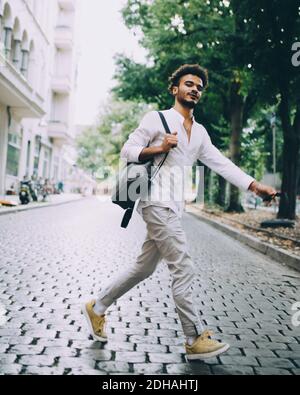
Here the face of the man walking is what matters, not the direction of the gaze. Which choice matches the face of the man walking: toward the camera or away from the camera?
toward the camera

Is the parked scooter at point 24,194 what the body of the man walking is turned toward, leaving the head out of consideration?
no

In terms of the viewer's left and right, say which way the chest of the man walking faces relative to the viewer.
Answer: facing the viewer and to the right of the viewer

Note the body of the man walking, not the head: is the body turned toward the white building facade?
no
